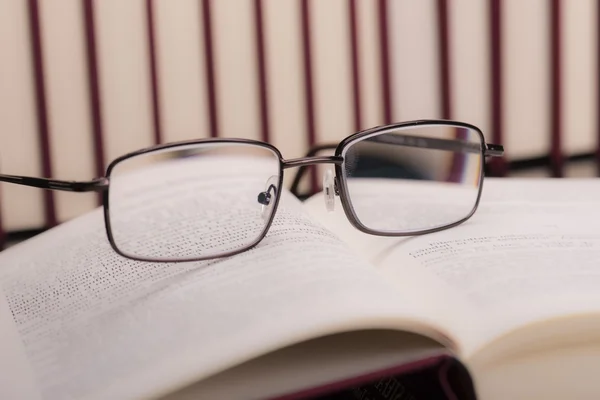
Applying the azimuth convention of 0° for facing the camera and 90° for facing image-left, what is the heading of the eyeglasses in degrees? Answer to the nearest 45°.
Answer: approximately 315°
